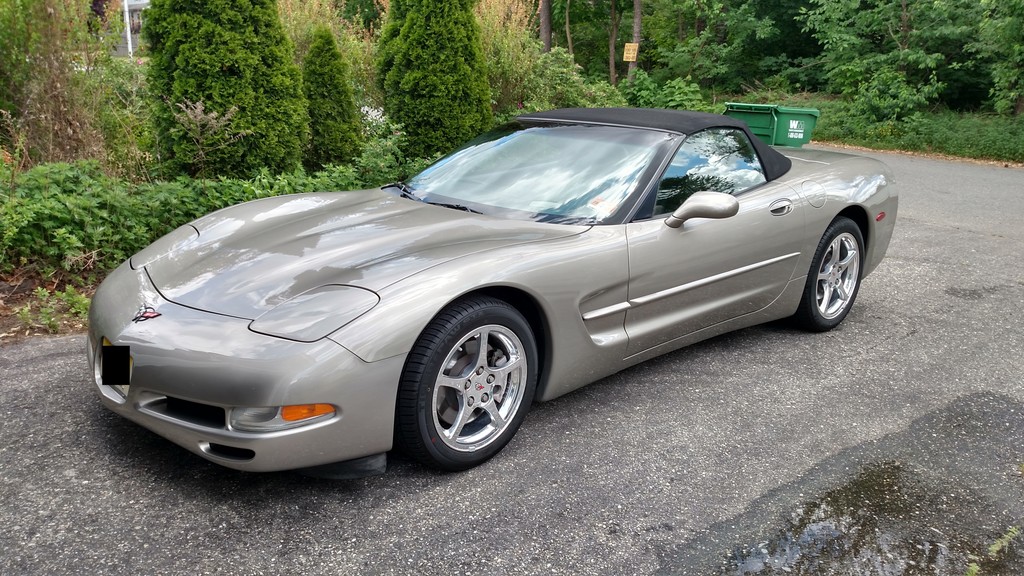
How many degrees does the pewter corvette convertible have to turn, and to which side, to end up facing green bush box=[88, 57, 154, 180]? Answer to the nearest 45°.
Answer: approximately 90° to its right

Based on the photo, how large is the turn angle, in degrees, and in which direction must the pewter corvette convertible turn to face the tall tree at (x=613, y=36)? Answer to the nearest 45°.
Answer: approximately 135° to its right

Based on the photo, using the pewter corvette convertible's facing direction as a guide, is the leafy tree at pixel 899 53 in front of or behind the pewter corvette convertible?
behind

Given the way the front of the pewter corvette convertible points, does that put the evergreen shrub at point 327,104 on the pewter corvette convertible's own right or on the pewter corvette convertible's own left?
on the pewter corvette convertible's own right

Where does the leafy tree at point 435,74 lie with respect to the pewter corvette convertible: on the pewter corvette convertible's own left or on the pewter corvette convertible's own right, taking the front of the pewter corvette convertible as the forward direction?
on the pewter corvette convertible's own right

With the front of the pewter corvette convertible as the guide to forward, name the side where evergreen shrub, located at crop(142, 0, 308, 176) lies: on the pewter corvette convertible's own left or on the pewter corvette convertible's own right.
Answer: on the pewter corvette convertible's own right

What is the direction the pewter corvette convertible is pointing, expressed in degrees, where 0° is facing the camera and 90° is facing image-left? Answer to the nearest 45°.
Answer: approximately 45°
